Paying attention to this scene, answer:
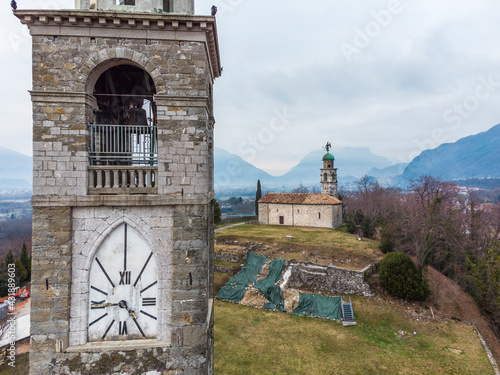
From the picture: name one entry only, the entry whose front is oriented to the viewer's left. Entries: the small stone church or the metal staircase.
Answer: the small stone church

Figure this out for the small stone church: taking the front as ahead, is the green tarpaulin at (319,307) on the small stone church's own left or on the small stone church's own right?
on the small stone church's own left

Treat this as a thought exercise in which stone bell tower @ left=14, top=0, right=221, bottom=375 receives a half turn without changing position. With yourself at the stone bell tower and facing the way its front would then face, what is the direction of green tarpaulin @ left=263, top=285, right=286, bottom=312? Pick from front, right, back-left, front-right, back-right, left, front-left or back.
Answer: front-right

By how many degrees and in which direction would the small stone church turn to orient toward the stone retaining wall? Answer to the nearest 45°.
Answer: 0° — it already faces it

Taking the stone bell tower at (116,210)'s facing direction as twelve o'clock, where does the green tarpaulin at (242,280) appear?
The green tarpaulin is roughly at 7 o'clock from the stone bell tower.

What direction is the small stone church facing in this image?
to the viewer's left

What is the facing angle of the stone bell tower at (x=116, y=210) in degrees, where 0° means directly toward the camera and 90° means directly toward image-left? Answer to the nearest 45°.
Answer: approximately 0°

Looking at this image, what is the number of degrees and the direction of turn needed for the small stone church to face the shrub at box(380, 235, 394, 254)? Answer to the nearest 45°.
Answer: approximately 45° to its left
